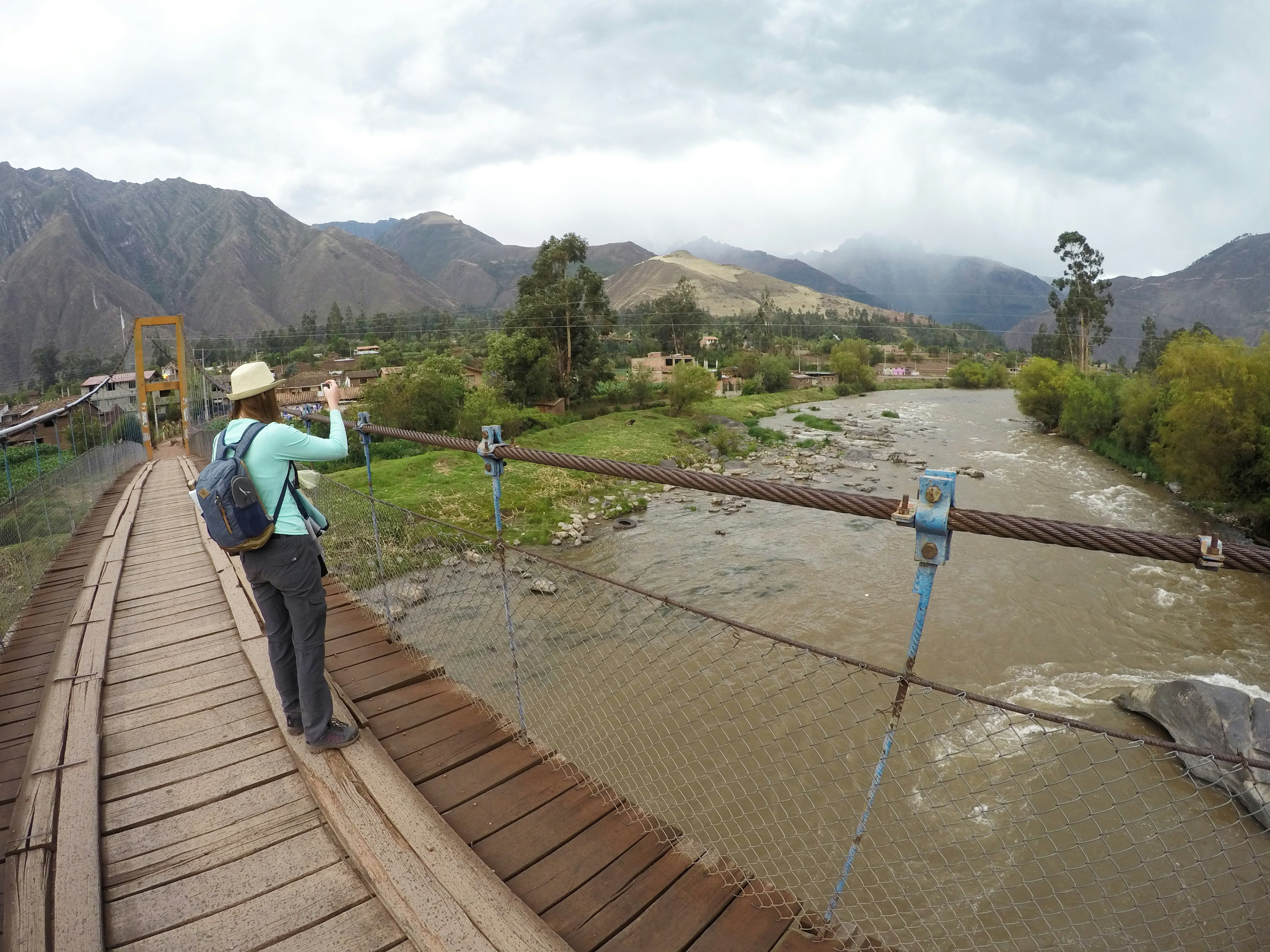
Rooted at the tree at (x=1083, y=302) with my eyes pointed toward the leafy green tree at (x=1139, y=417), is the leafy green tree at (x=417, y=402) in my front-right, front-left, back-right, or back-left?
front-right

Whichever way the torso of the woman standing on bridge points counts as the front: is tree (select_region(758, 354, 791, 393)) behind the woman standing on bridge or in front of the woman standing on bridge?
in front

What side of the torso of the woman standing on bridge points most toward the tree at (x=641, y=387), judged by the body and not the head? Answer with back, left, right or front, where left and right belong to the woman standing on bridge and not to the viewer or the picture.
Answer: front

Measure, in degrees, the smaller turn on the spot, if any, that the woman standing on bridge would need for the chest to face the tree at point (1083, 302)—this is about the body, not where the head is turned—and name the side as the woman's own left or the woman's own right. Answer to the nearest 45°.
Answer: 0° — they already face it

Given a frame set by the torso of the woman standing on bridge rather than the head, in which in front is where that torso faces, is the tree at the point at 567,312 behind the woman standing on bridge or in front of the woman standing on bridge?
in front

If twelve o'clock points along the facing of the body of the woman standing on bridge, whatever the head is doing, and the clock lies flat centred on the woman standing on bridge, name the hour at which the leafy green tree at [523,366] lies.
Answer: The leafy green tree is roughly at 11 o'clock from the woman standing on bridge.

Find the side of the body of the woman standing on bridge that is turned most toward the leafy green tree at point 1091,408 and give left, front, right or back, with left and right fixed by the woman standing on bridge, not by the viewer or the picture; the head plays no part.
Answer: front

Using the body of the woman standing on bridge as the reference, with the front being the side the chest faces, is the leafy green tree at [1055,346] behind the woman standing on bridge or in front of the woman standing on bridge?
in front

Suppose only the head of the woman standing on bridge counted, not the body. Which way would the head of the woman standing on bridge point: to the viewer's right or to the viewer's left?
to the viewer's right

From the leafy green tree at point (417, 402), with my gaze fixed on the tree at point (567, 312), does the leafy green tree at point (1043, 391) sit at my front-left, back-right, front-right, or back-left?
front-right

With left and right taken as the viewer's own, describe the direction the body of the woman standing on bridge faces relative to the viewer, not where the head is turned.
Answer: facing away from the viewer and to the right of the viewer
